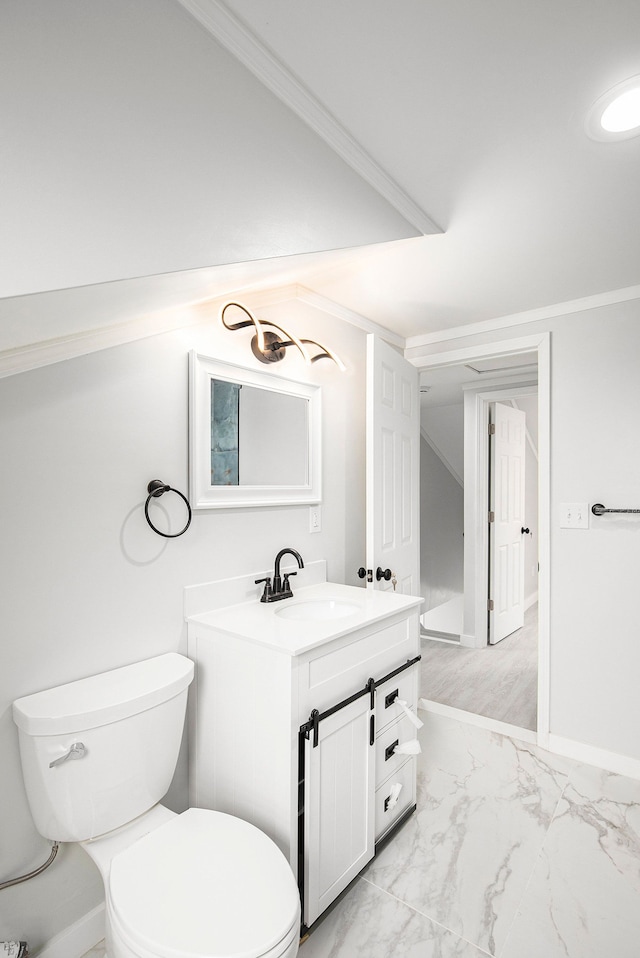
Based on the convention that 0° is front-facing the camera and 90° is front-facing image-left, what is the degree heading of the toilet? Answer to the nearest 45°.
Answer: approximately 315°

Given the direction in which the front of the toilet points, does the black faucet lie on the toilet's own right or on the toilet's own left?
on the toilet's own left

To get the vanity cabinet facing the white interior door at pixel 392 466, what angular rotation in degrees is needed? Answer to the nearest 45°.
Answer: approximately 90° to its left

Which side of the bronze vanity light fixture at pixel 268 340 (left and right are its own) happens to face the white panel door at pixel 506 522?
left

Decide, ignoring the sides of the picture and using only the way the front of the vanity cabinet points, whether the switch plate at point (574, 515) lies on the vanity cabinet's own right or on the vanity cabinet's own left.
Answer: on the vanity cabinet's own left

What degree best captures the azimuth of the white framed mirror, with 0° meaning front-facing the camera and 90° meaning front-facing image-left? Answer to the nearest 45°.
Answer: approximately 315°
